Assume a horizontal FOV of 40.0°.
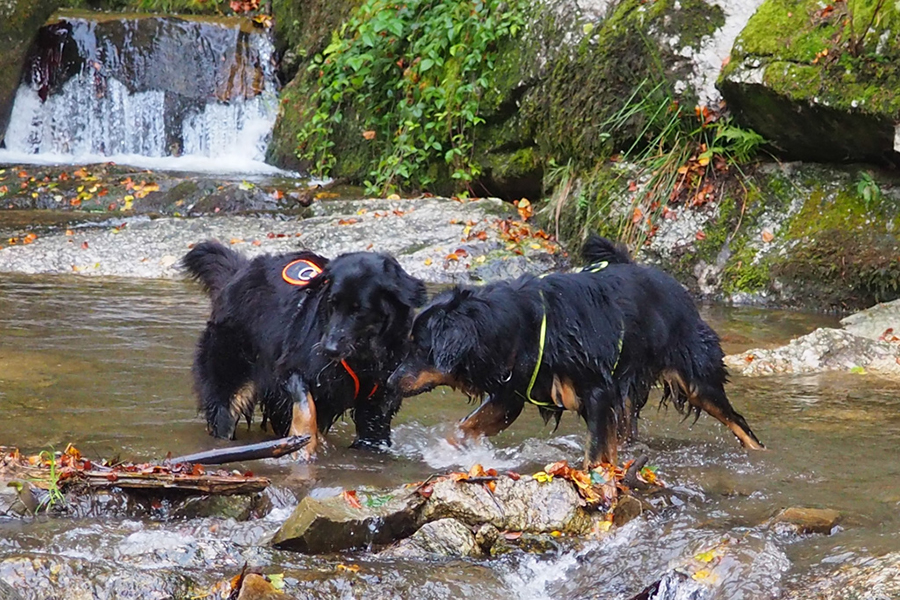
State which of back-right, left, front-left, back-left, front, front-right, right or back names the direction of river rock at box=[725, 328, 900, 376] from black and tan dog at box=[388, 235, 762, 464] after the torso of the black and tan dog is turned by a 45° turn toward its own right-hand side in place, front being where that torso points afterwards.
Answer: right

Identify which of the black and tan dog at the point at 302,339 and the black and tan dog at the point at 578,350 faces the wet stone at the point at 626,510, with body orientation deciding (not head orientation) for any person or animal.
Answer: the black and tan dog at the point at 302,339

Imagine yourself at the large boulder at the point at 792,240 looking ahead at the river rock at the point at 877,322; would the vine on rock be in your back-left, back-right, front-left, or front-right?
back-right

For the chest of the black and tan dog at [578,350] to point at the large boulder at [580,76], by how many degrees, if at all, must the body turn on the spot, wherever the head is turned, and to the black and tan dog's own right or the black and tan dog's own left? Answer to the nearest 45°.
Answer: approximately 90° to the black and tan dog's own right

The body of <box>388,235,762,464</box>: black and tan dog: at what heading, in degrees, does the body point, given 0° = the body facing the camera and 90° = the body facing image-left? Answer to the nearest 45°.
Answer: approximately 90°

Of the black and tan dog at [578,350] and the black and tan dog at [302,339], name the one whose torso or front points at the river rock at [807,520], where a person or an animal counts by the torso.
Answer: the black and tan dog at [302,339]

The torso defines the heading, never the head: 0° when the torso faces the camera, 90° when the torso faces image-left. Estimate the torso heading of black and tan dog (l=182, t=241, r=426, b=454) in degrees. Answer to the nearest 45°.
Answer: approximately 315°

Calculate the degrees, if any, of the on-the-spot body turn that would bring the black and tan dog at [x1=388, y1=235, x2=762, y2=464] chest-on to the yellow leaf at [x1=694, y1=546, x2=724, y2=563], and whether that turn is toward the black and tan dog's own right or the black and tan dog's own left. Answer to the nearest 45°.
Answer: approximately 90° to the black and tan dog's own left

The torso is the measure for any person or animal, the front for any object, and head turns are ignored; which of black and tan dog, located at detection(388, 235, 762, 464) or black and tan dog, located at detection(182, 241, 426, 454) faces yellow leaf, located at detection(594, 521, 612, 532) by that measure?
black and tan dog, located at detection(182, 241, 426, 454)

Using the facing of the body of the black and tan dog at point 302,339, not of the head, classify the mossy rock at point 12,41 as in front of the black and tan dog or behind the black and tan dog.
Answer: behind

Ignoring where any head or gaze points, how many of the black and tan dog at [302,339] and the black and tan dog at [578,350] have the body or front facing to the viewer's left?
1

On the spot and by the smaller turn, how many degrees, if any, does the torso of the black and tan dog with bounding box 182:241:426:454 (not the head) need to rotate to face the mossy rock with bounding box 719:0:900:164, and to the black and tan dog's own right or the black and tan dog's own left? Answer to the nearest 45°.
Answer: approximately 90° to the black and tan dog's own left
